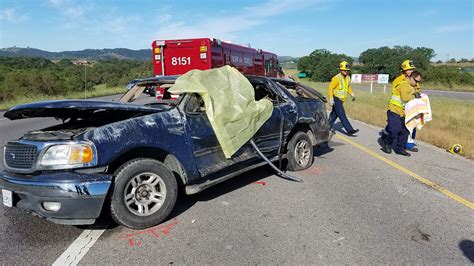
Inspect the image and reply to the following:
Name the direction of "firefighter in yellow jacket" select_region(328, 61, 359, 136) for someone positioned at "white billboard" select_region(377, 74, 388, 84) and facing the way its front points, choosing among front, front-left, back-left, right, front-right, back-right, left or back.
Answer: front

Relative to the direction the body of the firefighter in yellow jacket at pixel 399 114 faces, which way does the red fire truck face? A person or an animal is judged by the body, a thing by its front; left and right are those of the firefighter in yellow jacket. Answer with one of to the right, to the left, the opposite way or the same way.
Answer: to the left

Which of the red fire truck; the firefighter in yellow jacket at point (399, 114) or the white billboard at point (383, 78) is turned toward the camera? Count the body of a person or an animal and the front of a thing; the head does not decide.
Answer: the white billboard

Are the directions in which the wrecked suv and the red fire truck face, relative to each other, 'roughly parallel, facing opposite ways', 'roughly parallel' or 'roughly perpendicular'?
roughly parallel, facing opposite ways

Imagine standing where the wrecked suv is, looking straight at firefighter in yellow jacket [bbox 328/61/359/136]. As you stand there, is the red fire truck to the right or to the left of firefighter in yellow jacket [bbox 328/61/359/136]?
left

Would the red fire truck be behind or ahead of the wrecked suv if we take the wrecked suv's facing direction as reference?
behind

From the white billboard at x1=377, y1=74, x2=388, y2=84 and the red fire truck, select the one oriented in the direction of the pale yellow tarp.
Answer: the white billboard

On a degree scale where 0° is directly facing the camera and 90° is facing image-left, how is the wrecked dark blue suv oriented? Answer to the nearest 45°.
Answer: approximately 45°

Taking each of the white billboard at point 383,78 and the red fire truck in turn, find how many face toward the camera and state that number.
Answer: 1

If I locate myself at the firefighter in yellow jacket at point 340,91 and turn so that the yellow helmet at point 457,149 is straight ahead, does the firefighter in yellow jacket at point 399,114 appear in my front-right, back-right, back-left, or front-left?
front-right

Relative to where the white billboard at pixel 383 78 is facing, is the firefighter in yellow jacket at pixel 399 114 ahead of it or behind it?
ahead

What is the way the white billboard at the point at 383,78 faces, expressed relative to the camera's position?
facing the viewer

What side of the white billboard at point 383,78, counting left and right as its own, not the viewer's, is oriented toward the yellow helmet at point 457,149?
front

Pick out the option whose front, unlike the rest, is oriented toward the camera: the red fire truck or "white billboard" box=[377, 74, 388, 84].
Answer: the white billboard
